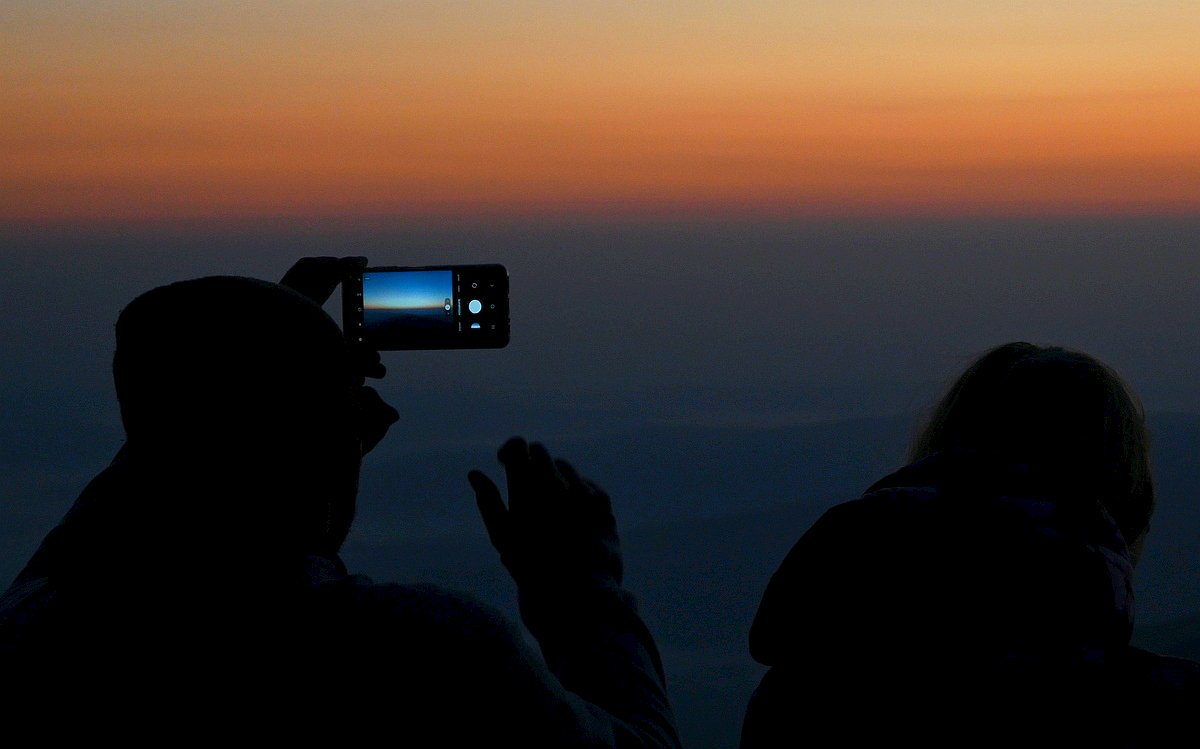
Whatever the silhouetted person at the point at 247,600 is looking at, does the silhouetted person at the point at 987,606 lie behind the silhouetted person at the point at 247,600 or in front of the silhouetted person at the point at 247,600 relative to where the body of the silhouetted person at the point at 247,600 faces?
in front

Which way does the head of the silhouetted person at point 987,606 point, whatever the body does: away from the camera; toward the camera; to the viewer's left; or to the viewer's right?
away from the camera

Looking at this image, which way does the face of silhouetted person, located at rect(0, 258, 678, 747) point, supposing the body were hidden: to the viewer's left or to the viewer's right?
to the viewer's right

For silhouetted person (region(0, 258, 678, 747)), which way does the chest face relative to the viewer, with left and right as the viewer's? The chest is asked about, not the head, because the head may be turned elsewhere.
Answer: facing away from the viewer and to the right of the viewer
